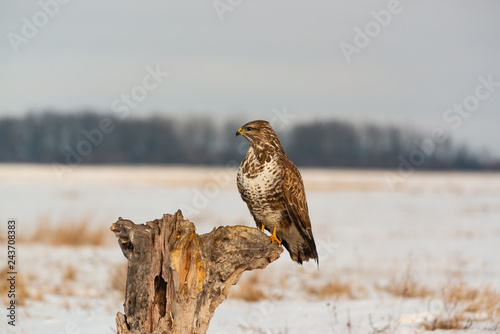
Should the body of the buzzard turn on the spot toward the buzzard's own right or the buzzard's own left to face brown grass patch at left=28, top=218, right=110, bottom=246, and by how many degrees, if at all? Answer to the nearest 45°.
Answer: approximately 90° to the buzzard's own right

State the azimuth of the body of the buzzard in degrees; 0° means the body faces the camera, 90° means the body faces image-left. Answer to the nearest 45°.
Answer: approximately 45°

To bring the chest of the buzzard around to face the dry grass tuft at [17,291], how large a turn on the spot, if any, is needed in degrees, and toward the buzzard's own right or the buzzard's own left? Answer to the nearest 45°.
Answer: approximately 90° to the buzzard's own right

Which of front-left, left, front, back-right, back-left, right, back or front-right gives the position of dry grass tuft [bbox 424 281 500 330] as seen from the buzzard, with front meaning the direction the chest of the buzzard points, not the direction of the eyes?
back

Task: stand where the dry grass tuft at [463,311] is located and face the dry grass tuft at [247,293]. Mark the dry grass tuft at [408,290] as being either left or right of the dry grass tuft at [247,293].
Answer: right
